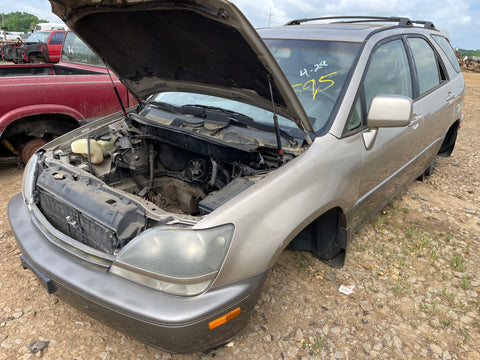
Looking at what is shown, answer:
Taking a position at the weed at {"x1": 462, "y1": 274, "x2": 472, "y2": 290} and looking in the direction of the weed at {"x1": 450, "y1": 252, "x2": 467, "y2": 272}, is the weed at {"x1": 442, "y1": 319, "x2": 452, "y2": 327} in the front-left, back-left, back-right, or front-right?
back-left

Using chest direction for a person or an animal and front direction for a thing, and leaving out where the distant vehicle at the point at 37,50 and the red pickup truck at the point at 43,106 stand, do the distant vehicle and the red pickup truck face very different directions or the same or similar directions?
very different directions

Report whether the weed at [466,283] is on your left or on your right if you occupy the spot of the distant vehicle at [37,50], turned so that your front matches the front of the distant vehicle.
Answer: on your left

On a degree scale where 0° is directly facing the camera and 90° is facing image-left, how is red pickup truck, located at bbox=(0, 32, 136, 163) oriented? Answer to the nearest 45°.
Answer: approximately 225°

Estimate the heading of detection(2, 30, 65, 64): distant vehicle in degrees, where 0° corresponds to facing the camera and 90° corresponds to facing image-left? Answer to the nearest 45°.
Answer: approximately 45°

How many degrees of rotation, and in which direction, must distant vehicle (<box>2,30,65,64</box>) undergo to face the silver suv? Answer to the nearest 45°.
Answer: approximately 45° to its left

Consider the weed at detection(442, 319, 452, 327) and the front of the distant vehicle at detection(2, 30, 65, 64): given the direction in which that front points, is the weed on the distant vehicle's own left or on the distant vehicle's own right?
on the distant vehicle's own left

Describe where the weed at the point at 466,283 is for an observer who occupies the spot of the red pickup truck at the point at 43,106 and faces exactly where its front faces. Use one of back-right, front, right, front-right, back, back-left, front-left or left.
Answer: right

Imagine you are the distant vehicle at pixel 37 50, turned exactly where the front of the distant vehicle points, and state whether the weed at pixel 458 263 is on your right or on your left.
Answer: on your left

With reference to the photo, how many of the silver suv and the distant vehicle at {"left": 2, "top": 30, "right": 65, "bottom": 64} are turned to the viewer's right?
0
